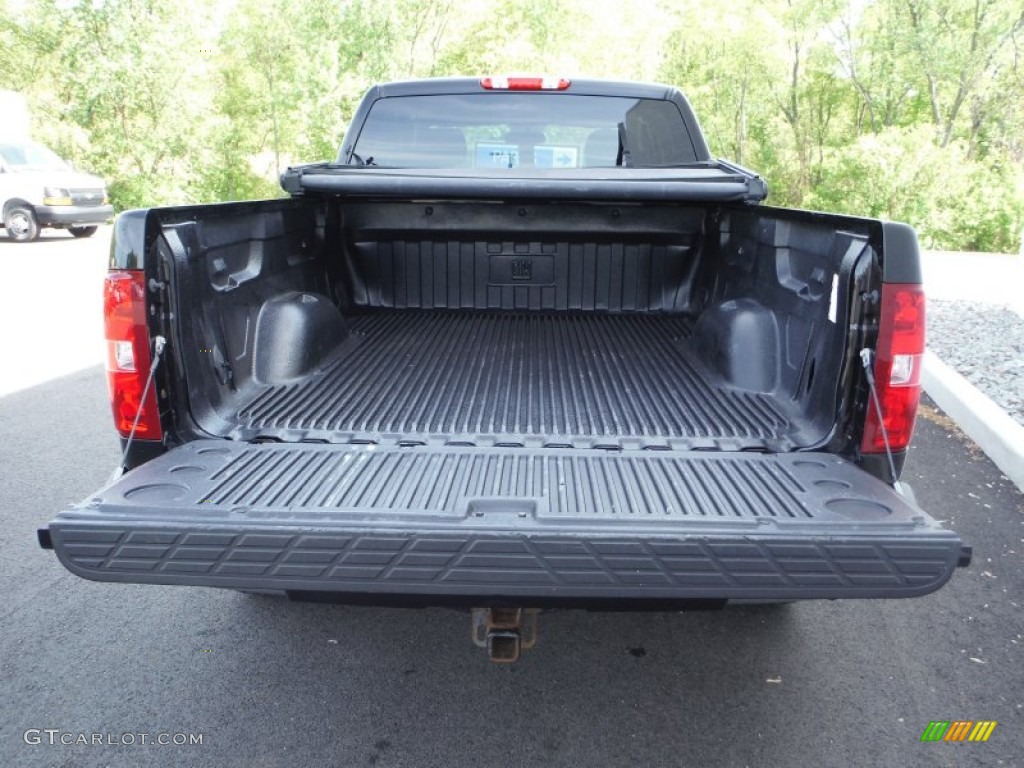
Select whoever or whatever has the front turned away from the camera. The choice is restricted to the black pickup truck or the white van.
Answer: the black pickup truck

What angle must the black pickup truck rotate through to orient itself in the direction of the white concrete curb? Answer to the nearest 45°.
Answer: approximately 45° to its right

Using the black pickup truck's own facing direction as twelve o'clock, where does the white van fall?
The white van is roughly at 11 o'clock from the black pickup truck.

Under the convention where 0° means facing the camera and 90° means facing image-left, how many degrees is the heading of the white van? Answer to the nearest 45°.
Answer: approximately 315°

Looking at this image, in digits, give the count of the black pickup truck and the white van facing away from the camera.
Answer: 1

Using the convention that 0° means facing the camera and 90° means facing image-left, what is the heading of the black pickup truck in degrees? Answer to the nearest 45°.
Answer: approximately 180°
